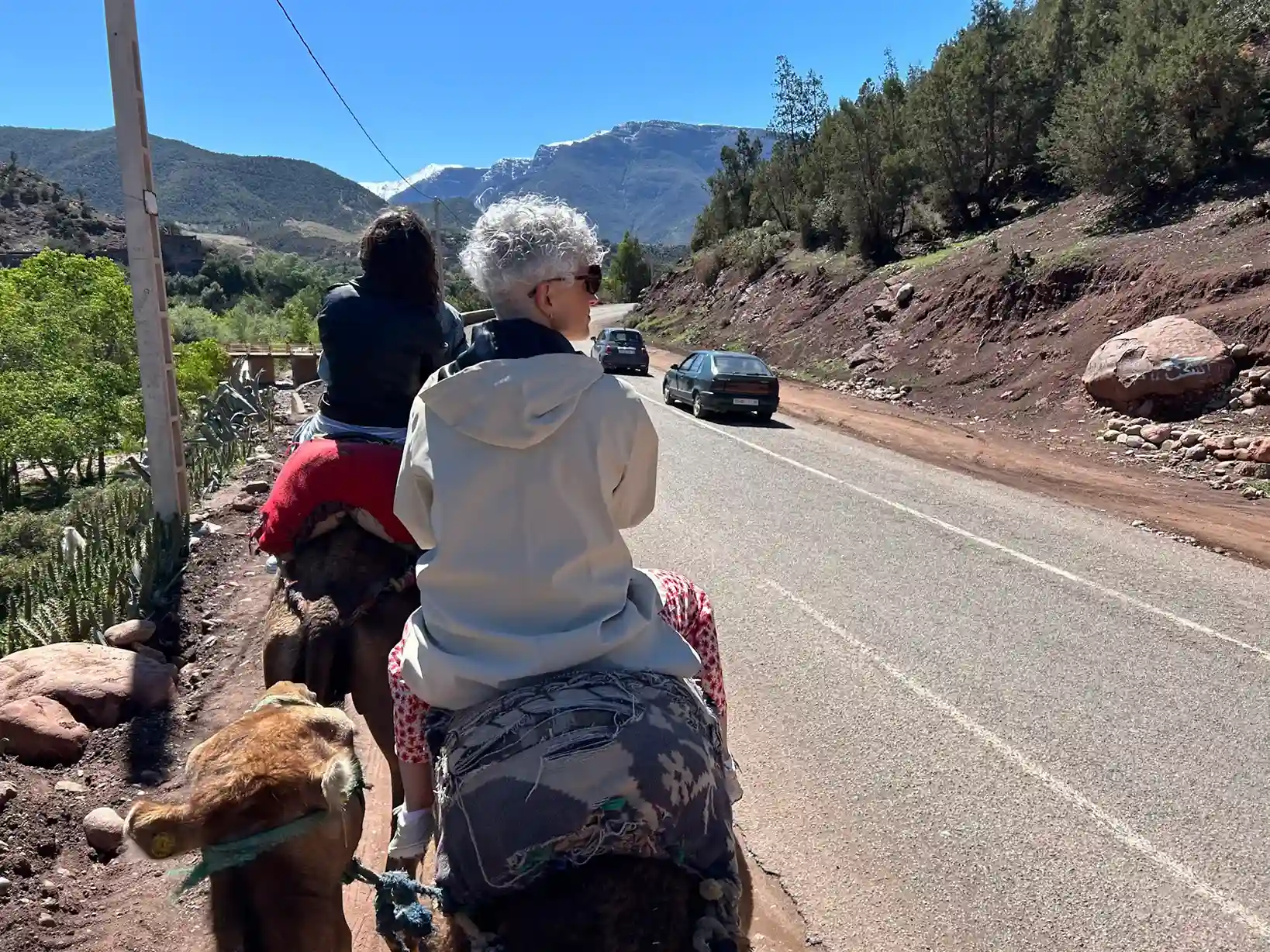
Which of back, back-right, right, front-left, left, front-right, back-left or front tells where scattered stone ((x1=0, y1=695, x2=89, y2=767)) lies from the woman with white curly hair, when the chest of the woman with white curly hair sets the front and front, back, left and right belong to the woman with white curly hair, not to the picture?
front-left

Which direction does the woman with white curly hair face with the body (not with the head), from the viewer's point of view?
away from the camera

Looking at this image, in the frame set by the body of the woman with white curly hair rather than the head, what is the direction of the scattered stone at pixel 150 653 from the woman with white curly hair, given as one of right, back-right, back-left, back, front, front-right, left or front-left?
front-left

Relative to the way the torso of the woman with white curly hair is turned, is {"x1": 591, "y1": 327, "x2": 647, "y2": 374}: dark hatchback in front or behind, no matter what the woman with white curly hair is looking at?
in front

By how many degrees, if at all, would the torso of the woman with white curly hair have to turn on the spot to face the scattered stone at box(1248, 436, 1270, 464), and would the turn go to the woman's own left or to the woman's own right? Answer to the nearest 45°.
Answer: approximately 45° to the woman's own right

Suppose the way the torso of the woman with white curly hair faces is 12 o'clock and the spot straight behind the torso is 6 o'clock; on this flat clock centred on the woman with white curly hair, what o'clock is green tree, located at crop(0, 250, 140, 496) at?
The green tree is roughly at 11 o'clock from the woman with white curly hair.

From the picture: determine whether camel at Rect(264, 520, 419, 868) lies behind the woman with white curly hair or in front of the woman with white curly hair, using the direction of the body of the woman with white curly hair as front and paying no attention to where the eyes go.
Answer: in front

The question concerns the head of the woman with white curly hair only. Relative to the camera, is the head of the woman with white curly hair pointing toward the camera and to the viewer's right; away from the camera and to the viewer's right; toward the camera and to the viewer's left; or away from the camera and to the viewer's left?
away from the camera and to the viewer's right

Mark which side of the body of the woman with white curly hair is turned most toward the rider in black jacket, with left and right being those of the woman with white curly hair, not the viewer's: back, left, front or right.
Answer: front

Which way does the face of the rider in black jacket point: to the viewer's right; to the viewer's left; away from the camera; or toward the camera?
away from the camera
